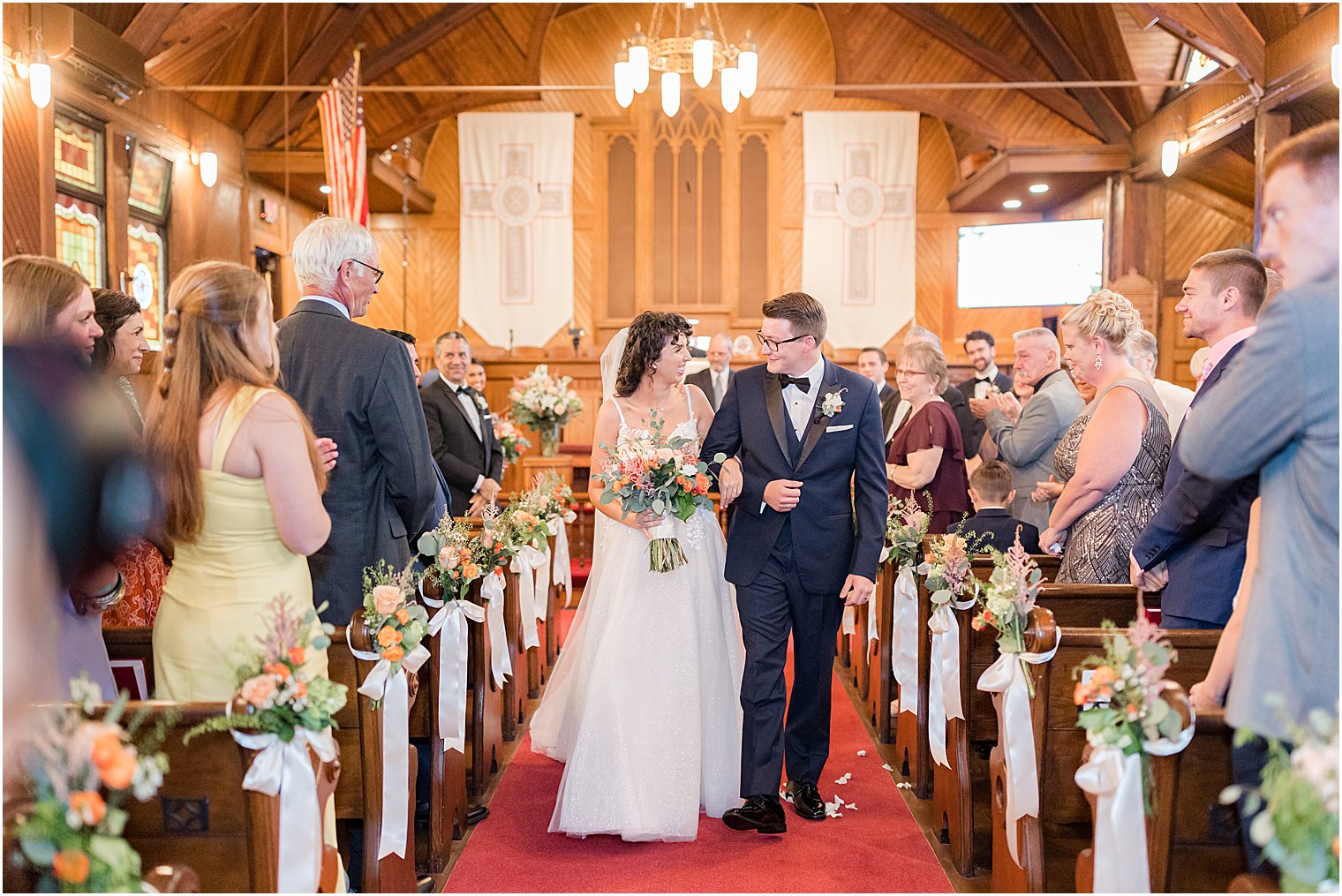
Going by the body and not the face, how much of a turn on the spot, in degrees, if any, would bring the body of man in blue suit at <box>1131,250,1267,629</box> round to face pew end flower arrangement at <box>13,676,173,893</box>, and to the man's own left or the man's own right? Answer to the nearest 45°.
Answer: approximately 45° to the man's own left

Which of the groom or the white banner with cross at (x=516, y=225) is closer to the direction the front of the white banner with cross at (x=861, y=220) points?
the groom

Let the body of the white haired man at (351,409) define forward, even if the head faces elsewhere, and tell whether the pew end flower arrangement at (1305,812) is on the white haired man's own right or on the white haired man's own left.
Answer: on the white haired man's own right

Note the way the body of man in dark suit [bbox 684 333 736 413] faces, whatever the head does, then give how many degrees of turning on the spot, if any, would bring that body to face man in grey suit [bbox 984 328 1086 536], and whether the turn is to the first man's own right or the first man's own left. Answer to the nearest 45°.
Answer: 0° — they already face them

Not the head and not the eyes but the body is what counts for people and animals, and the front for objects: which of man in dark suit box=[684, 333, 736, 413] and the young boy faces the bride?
the man in dark suit

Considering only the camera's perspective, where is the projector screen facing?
facing the viewer

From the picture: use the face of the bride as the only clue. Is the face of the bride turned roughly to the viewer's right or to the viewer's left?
to the viewer's right

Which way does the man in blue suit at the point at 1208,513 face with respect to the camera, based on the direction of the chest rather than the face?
to the viewer's left

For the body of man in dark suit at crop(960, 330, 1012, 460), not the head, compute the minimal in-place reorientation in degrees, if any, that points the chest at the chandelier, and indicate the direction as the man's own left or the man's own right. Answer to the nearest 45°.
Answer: approximately 90° to the man's own right

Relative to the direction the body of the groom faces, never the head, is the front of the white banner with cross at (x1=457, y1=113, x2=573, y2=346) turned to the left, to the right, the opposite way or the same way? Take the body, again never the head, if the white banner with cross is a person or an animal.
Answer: the same way

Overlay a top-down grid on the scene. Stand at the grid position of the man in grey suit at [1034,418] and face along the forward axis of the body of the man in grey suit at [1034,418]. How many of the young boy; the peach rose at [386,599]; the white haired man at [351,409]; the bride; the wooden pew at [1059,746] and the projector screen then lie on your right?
1

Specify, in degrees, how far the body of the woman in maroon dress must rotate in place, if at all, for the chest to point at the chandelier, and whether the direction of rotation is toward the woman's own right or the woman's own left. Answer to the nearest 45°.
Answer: approximately 45° to the woman's own right

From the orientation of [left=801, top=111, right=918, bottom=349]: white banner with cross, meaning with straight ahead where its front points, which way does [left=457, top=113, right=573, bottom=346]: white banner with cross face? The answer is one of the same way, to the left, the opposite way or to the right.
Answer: the same way

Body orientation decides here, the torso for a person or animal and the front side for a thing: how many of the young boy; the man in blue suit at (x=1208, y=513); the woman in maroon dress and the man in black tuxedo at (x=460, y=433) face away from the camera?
1

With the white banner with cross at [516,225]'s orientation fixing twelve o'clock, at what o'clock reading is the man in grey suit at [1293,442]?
The man in grey suit is roughly at 12 o'clock from the white banner with cross.

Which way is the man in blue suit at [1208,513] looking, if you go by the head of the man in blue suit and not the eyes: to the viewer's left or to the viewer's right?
to the viewer's left

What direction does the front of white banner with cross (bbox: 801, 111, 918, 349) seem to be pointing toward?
toward the camera

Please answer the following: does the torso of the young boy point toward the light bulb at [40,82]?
no

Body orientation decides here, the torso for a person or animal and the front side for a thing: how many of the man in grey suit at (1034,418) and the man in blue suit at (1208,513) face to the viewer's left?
2

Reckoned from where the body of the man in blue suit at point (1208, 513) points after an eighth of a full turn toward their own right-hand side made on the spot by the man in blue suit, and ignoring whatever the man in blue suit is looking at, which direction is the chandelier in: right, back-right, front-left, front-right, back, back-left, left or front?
front

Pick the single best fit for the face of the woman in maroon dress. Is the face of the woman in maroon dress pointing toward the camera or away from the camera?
toward the camera

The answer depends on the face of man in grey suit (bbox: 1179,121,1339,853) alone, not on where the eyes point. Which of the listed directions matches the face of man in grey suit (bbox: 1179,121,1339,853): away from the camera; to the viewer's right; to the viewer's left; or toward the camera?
to the viewer's left

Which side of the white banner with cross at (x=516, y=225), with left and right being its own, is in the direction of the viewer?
front

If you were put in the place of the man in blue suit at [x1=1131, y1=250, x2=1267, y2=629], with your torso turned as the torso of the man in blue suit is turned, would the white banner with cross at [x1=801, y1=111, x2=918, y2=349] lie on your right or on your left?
on your right
